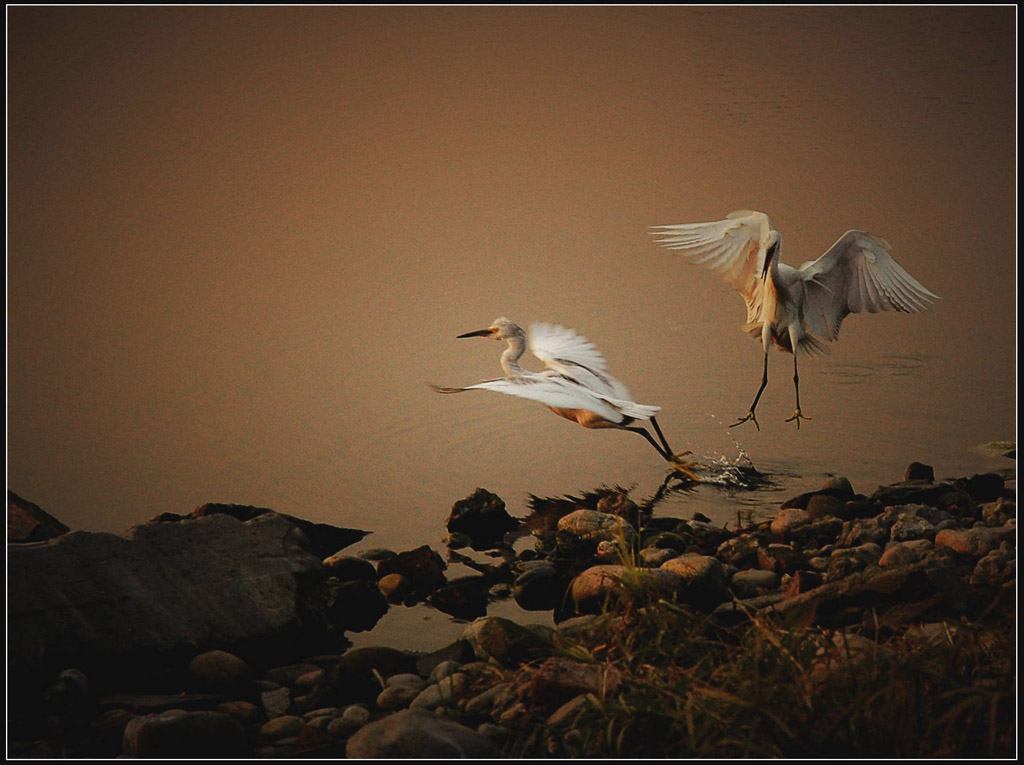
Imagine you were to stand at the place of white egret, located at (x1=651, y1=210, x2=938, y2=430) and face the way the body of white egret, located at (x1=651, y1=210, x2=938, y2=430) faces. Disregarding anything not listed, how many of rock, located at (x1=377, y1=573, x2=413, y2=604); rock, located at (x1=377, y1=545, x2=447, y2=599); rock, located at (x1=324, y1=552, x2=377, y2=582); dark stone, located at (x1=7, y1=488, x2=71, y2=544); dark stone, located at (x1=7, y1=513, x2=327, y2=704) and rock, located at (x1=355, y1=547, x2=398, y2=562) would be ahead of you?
6

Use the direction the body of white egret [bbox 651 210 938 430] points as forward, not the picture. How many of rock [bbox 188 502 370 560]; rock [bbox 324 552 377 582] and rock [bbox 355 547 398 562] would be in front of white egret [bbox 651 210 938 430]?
3

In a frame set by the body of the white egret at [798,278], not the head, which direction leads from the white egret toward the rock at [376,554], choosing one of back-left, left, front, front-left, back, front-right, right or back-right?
front

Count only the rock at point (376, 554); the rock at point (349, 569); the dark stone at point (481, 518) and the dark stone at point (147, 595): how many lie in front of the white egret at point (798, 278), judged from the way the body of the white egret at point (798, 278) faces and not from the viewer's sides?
4

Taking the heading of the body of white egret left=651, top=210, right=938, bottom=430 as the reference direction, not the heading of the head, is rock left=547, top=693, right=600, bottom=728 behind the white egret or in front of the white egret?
in front

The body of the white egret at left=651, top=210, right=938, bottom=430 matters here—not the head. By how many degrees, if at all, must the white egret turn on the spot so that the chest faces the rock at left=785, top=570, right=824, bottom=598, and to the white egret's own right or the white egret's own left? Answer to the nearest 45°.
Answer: approximately 45° to the white egret's own left

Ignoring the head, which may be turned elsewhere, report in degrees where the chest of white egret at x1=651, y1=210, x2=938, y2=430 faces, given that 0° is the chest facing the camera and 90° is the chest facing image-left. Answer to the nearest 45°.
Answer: approximately 45°

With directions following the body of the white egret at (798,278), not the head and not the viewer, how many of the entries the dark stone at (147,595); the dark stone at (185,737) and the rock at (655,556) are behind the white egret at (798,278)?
0

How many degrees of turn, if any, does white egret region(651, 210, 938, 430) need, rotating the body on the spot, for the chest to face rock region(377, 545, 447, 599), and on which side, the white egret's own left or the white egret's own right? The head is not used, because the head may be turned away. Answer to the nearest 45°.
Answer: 0° — it already faces it

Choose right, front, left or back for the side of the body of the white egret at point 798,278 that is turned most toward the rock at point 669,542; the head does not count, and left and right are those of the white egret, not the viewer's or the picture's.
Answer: front

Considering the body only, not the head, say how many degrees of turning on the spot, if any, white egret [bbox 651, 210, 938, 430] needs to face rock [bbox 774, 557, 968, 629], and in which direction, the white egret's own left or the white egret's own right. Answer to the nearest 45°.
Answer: approximately 45° to the white egret's own left

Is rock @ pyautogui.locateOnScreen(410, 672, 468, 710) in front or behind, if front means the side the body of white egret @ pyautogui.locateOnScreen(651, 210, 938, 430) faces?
in front

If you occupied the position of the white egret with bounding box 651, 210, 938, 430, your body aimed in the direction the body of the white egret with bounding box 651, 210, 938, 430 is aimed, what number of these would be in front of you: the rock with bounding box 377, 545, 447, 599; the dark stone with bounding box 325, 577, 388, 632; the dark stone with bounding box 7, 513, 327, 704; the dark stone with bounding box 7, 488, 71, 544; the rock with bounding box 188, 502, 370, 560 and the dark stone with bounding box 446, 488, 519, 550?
6

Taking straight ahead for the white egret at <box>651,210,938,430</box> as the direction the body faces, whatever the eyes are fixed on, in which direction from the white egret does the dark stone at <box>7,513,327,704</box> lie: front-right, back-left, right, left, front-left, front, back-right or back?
front

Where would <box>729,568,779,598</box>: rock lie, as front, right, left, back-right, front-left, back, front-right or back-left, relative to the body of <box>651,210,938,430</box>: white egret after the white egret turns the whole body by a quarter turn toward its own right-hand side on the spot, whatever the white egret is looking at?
back-left
